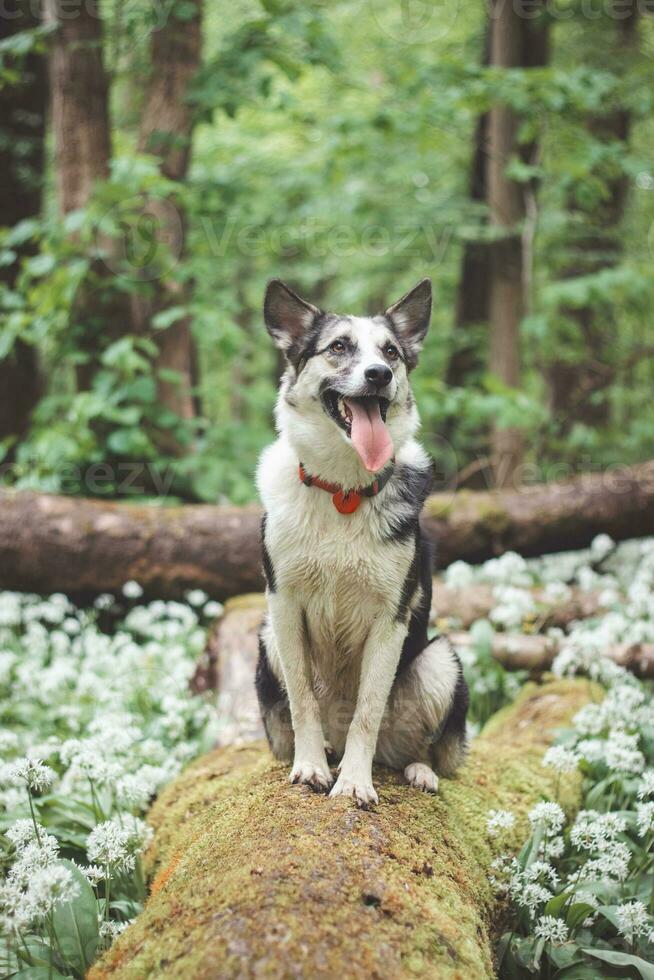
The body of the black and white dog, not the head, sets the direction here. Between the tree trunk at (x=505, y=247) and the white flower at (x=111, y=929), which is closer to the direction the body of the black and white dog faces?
the white flower

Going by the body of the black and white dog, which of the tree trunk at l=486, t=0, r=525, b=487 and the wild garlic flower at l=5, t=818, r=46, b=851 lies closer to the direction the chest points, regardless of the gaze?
the wild garlic flower

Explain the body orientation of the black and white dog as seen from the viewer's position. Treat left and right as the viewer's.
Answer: facing the viewer

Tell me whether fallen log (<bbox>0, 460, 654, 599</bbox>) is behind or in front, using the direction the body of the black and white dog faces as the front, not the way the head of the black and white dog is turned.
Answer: behind

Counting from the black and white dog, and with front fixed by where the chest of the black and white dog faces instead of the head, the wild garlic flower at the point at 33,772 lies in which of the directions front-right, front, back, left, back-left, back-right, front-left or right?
front-right

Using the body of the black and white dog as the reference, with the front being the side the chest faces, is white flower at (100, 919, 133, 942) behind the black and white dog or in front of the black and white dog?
in front

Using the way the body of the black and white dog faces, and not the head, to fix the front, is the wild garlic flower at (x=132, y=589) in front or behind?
behind

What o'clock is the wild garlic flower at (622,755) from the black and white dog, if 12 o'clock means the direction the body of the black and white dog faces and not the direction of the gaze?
The wild garlic flower is roughly at 9 o'clock from the black and white dog.

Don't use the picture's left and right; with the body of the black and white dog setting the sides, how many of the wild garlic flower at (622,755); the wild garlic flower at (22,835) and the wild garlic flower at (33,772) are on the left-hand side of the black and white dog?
1
